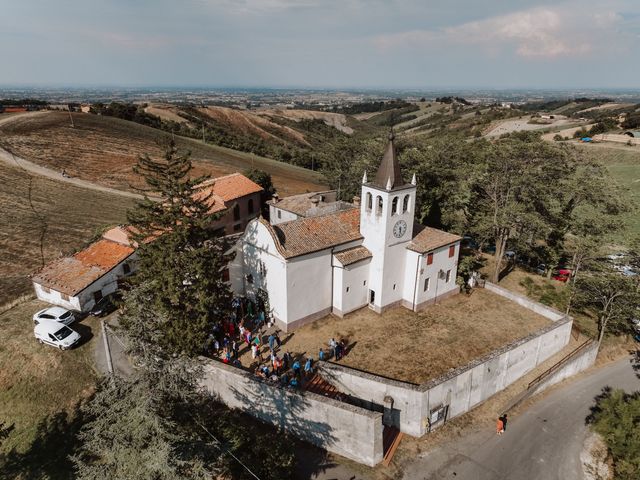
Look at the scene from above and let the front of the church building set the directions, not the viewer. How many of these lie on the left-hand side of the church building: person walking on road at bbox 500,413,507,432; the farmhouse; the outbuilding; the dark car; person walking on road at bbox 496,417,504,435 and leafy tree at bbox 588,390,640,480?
3

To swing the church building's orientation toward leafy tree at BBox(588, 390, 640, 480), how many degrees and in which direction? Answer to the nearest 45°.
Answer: approximately 90° to its left

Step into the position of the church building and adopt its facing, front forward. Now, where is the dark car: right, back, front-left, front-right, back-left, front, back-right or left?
front-right

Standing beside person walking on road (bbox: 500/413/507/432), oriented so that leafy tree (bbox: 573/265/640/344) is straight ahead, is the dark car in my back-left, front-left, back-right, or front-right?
back-left

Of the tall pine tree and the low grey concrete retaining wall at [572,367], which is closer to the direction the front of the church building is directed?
the tall pine tree

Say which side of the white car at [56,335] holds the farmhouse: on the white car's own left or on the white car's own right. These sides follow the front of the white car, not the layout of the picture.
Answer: on the white car's own left

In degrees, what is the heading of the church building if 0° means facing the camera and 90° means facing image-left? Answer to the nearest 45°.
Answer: approximately 45°

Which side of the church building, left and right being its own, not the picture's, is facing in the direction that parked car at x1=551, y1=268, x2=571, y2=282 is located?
back

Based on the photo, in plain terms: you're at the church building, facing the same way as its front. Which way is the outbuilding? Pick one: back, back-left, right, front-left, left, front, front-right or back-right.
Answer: front-right
